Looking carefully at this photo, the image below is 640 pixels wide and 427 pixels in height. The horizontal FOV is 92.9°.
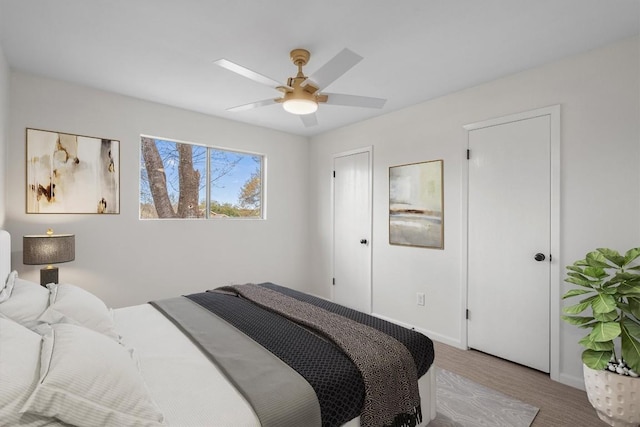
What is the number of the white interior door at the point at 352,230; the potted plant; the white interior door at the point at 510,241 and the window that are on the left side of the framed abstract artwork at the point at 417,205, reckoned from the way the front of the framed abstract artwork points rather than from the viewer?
2

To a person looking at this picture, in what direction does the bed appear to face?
facing away from the viewer and to the right of the viewer

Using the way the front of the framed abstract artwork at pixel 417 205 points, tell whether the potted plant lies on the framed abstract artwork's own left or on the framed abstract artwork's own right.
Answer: on the framed abstract artwork's own left

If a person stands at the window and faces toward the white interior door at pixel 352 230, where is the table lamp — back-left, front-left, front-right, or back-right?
back-right

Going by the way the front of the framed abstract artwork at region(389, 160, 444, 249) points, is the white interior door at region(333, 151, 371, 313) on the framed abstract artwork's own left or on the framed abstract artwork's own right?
on the framed abstract artwork's own right

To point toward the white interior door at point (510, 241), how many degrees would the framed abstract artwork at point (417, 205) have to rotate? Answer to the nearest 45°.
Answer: approximately 90° to its left

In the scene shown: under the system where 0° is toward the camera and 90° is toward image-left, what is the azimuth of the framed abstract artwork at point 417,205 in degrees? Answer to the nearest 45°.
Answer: approximately 45°

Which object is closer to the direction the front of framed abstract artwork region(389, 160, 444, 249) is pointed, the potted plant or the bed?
the bed

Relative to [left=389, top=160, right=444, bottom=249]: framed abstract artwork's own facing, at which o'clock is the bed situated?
The bed is roughly at 11 o'clock from the framed abstract artwork.

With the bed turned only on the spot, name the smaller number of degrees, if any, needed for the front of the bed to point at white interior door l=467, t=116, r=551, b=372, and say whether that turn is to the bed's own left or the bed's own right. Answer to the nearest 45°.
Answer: approximately 45° to the bed's own right

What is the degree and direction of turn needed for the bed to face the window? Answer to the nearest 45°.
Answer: approximately 45° to its left

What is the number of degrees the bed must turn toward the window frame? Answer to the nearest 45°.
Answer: approximately 45° to its left

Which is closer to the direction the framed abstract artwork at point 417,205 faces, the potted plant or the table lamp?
the table lamp
